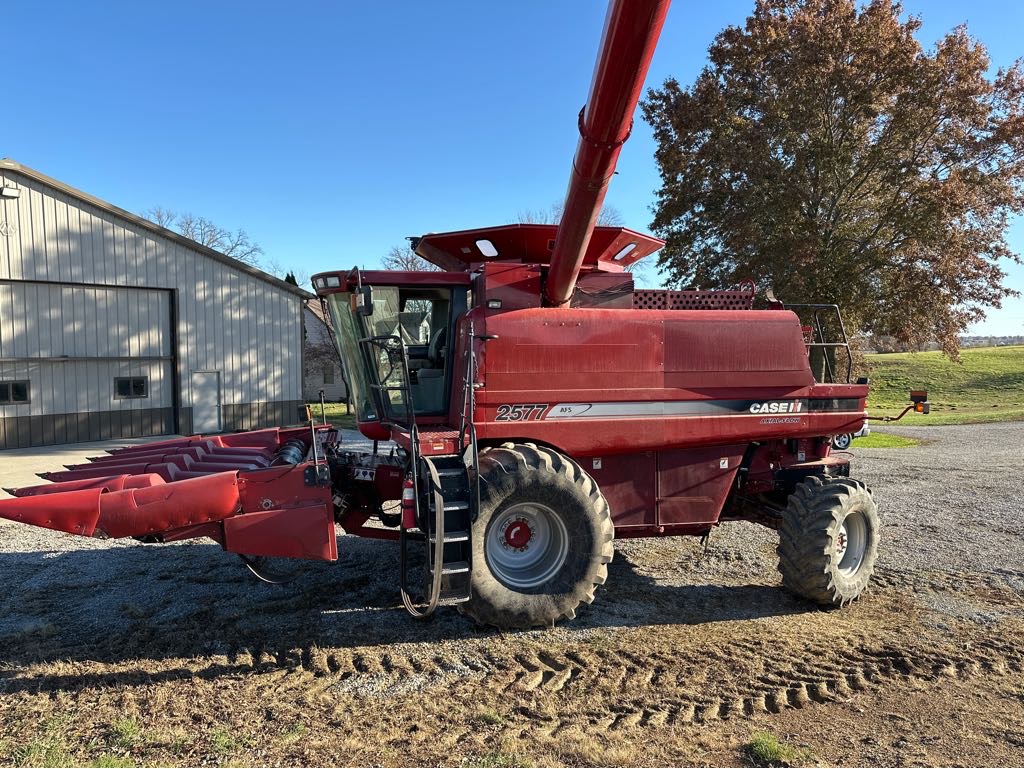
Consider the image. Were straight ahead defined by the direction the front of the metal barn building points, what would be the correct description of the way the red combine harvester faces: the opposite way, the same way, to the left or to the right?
to the right

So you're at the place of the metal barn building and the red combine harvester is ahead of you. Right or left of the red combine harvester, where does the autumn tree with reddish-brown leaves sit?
left

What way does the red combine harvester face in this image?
to the viewer's left

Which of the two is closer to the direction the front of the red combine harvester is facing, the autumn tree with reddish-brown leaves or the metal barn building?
the metal barn building

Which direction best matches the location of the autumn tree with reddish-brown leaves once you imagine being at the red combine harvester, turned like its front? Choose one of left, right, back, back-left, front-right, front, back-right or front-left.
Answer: back-right

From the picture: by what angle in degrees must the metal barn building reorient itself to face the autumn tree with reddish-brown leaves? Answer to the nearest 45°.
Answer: approximately 45° to its left

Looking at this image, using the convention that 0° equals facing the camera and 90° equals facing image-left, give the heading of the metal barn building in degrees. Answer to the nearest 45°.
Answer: approximately 0°

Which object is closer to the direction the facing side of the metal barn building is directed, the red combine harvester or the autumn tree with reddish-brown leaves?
the red combine harvester

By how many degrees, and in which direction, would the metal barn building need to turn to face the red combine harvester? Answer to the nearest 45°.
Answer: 0° — it already faces it

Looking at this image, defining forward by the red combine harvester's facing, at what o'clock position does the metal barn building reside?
The metal barn building is roughly at 2 o'clock from the red combine harvester.

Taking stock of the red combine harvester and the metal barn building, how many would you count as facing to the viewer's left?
1
